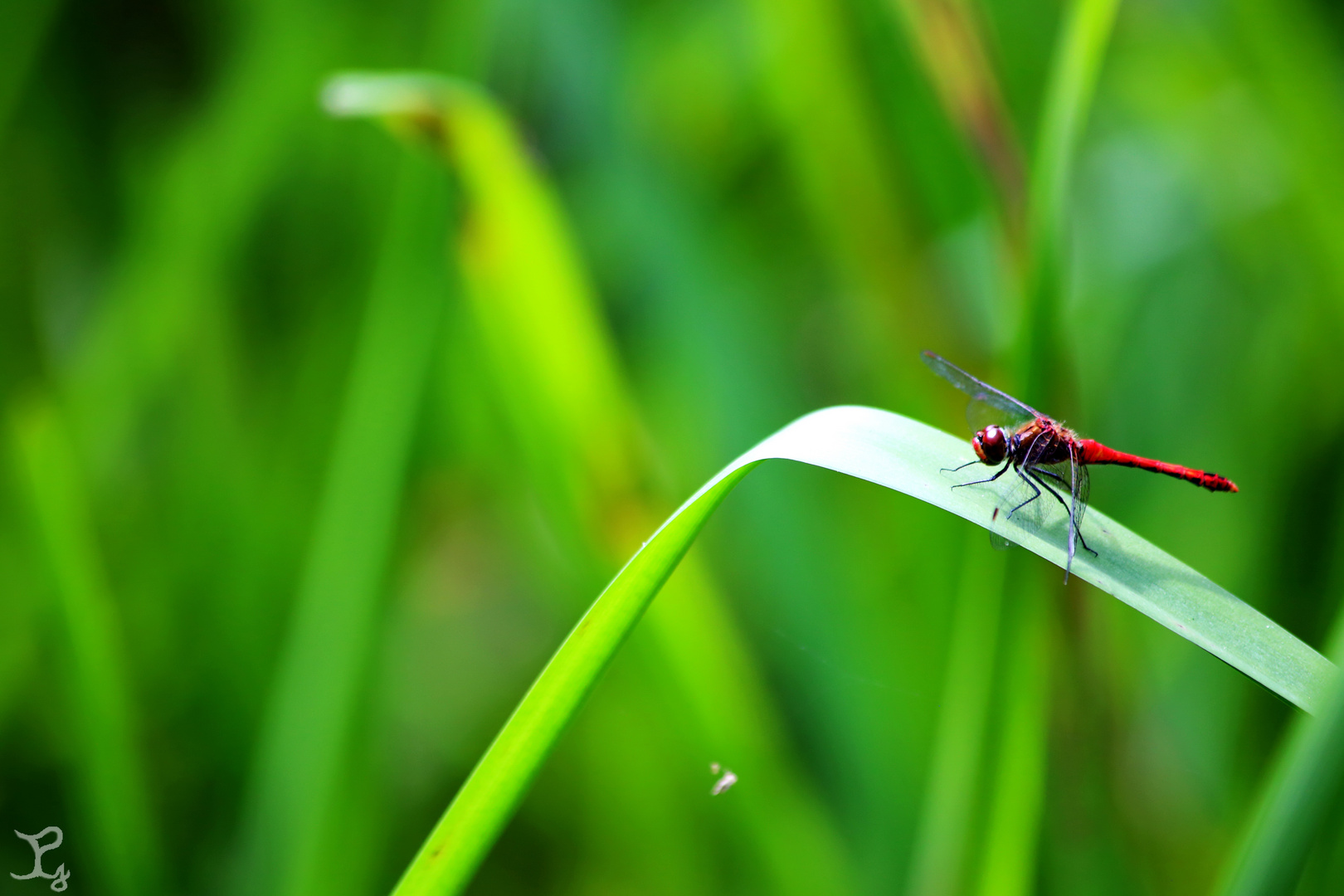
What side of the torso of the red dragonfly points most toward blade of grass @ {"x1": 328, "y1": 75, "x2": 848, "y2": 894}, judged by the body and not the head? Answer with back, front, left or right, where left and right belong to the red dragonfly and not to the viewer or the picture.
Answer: front

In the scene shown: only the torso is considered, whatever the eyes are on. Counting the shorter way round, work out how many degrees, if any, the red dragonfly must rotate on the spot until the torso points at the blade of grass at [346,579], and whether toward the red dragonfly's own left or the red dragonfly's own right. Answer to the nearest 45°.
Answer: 0° — it already faces it

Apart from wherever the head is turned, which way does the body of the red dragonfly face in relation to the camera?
to the viewer's left

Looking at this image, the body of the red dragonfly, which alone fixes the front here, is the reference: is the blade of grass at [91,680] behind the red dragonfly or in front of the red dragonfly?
in front

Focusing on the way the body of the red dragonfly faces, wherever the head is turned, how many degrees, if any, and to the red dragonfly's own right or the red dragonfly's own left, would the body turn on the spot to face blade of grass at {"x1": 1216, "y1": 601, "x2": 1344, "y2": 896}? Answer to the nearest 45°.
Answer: approximately 90° to the red dragonfly's own left

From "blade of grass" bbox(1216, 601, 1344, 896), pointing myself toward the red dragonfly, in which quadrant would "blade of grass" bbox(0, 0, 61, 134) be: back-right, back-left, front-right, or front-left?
front-left
